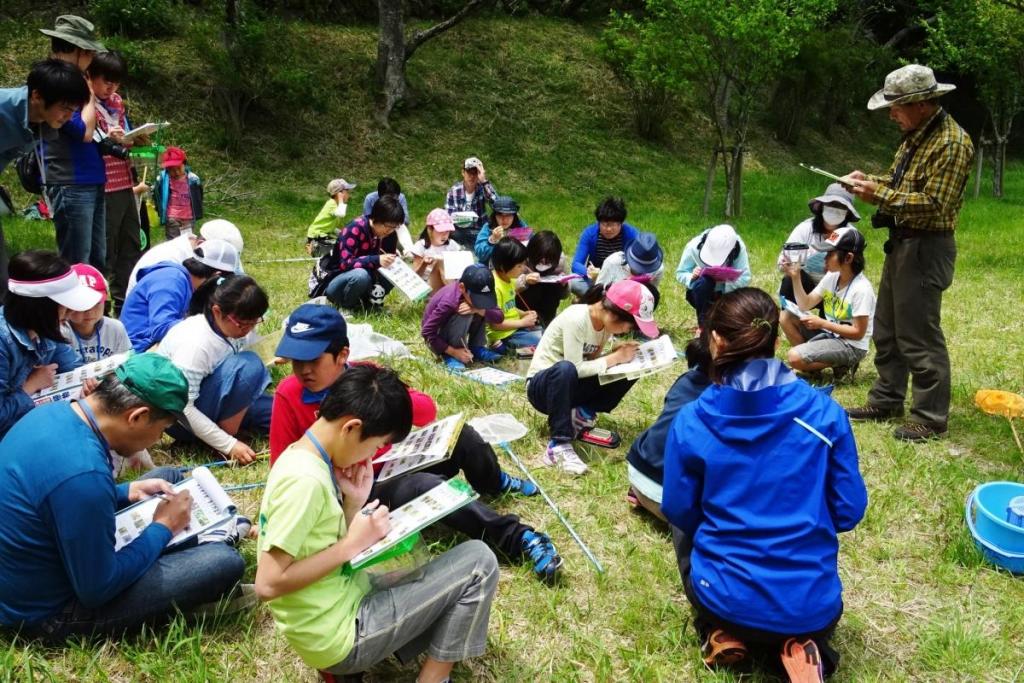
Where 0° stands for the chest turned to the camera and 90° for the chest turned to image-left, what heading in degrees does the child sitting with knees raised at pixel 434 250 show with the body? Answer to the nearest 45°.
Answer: approximately 315°

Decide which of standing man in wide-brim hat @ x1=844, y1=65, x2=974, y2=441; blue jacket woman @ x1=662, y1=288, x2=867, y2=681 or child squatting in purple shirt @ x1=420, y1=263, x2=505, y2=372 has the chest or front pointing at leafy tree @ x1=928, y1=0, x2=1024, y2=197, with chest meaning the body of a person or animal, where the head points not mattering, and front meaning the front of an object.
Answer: the blue jacket woman

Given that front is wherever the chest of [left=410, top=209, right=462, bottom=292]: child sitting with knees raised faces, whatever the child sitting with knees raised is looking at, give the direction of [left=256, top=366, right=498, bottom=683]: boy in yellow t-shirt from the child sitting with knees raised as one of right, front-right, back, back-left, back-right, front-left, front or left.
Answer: front-right

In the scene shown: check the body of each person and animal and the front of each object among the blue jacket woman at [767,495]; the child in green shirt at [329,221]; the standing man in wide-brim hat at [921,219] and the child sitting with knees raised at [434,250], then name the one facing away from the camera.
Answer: the blue jacket woman

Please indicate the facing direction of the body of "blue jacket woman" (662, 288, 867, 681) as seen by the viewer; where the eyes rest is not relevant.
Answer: away from the camera

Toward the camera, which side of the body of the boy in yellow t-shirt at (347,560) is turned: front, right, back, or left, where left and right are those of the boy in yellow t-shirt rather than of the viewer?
right

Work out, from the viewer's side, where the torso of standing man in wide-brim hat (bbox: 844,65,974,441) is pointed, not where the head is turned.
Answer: to the viewer's left

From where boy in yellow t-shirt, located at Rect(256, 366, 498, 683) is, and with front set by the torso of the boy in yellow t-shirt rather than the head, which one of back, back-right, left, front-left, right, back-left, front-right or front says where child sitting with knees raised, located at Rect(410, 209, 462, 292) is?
left

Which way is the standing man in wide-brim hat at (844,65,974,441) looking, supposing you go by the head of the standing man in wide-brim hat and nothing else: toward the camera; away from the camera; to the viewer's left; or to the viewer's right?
to the viewer's left

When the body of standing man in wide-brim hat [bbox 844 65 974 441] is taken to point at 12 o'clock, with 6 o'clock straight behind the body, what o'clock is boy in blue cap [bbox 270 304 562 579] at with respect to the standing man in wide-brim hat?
The boy in blue cap is roughly at 10 o'clock from the standing man in wide-brim hat.

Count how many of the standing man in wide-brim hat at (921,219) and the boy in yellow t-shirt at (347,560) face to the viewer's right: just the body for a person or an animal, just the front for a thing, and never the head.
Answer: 1
